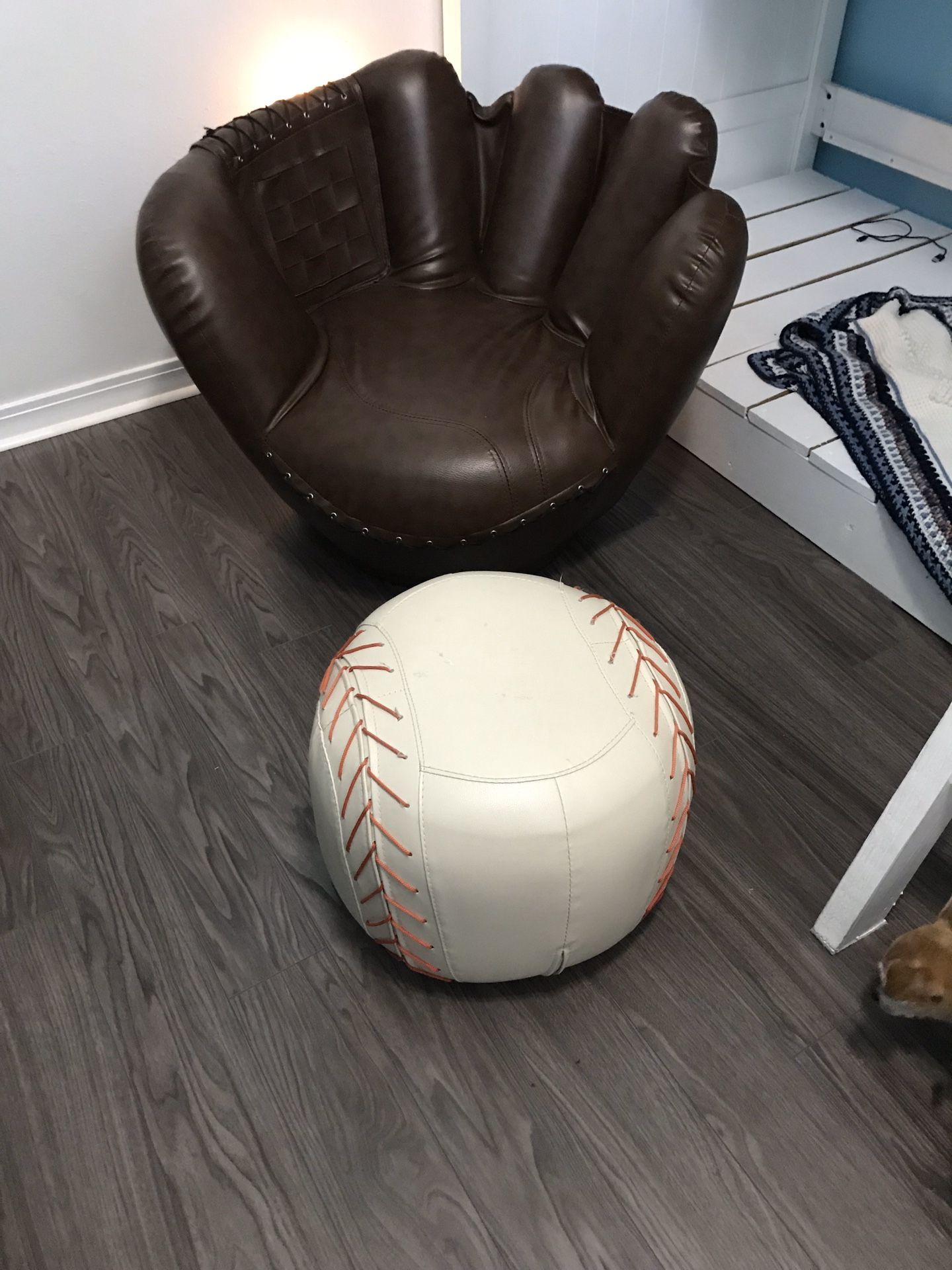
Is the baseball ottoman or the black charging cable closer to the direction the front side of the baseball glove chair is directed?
the baseball ottoman

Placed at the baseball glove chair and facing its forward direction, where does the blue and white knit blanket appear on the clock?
The blue and white knit blanket is roughly at 9 o'clock from the baseball glove chair.

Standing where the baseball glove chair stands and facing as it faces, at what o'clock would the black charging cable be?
The black charging cable is roughly at 8 o'clock from the baseball glove chair.

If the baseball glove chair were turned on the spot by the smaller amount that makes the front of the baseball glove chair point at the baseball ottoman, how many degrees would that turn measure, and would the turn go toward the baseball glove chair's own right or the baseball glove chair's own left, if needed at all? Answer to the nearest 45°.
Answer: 0° — it already faces it

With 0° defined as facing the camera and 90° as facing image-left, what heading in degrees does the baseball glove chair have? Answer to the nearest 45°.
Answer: approximately 0°

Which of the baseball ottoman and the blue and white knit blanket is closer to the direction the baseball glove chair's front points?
the baseball ottoman
